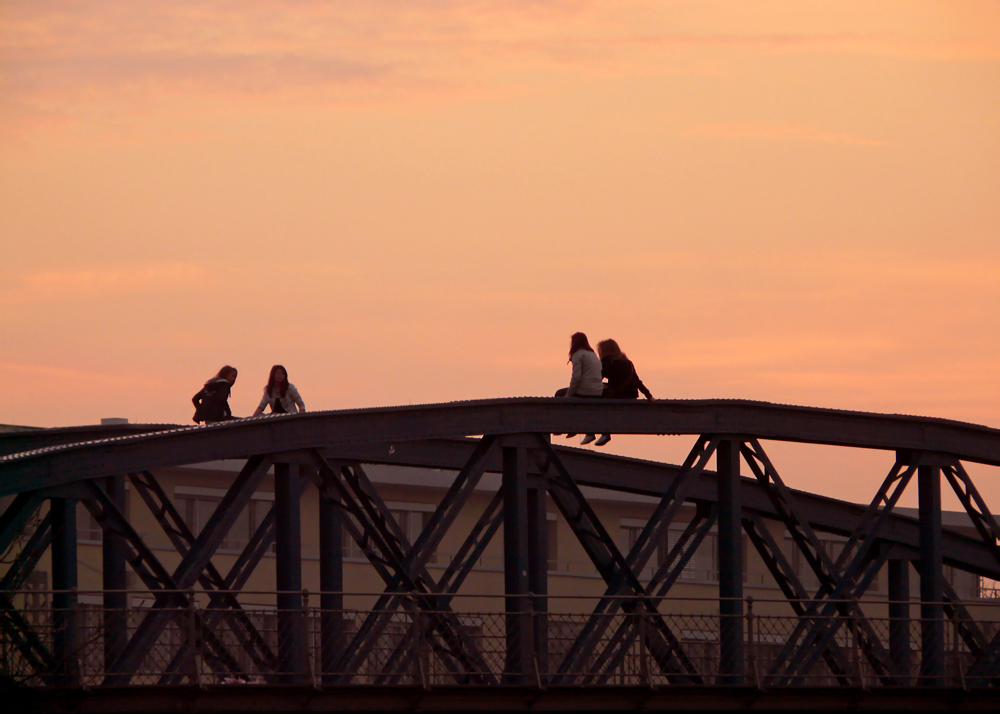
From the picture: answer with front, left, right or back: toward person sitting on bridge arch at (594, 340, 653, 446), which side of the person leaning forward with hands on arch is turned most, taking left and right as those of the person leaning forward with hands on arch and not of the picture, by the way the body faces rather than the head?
left

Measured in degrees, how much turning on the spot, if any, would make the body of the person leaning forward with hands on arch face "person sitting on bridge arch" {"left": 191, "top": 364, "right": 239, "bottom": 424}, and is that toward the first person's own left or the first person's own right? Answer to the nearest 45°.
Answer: approximately 90° to the first person's own right
